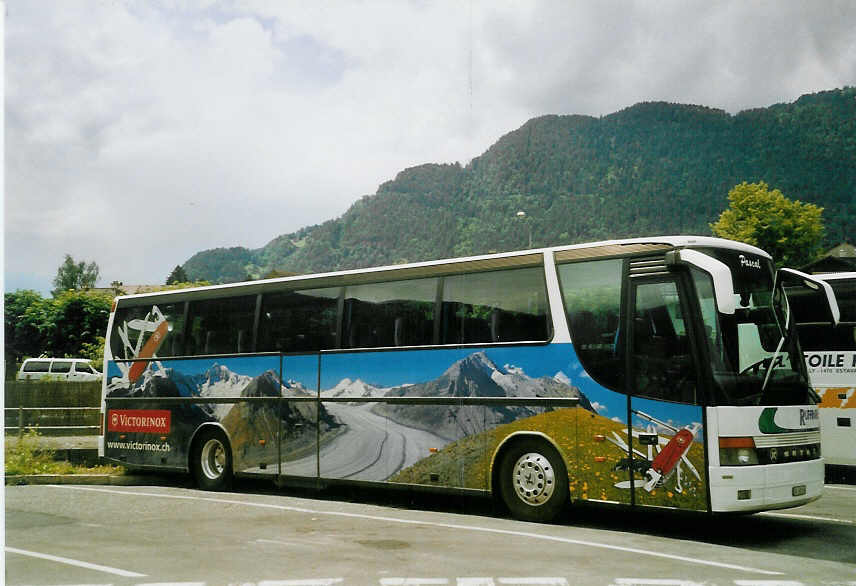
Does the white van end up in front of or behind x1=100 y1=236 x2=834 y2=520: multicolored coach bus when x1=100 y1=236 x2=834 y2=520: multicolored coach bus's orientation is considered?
behind

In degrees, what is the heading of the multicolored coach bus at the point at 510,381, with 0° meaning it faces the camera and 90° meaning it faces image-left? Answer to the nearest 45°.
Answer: approximately 315°

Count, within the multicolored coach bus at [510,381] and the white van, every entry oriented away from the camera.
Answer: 0

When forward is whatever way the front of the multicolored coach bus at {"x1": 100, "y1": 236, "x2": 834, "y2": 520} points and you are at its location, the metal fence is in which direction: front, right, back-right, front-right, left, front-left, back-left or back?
back
